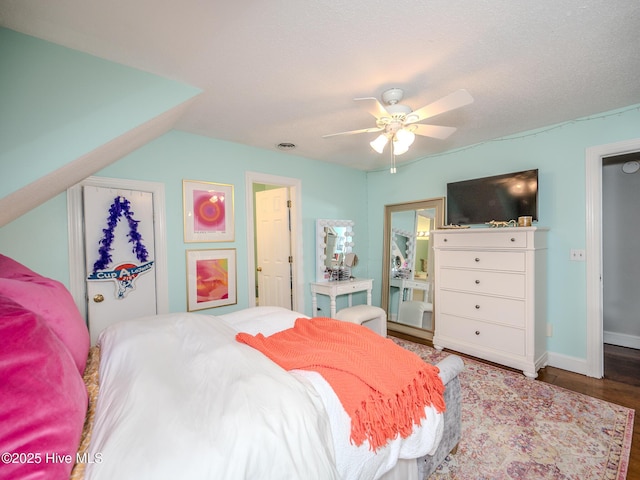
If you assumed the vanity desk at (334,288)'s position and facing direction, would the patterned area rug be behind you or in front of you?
in front

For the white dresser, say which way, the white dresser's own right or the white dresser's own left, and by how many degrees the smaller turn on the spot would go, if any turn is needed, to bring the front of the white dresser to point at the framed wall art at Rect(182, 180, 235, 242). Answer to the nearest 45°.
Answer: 0° — it already faces it

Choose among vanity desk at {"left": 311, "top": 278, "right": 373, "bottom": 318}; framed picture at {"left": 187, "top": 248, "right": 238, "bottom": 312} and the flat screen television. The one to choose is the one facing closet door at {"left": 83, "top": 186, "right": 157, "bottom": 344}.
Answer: the flat screen television

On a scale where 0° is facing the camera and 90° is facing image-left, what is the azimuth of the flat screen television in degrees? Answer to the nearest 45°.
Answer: approximately 45°

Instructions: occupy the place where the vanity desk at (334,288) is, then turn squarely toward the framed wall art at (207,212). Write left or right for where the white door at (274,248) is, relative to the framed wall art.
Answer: right

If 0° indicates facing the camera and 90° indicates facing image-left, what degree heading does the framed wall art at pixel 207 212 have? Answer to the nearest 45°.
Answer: approximately 315°

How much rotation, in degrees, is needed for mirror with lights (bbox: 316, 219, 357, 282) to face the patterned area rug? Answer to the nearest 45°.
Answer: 0° — it already faces it

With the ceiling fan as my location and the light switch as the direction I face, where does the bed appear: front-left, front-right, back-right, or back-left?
back-right

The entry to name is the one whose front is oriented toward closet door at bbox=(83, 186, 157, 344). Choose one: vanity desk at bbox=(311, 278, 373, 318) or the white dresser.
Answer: the white dresser

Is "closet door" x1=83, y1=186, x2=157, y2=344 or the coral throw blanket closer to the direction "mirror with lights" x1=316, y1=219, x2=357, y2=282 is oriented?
the coral throw blanket

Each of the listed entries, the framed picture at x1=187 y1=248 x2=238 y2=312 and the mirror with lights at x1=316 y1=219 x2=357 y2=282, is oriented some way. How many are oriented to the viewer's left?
0
